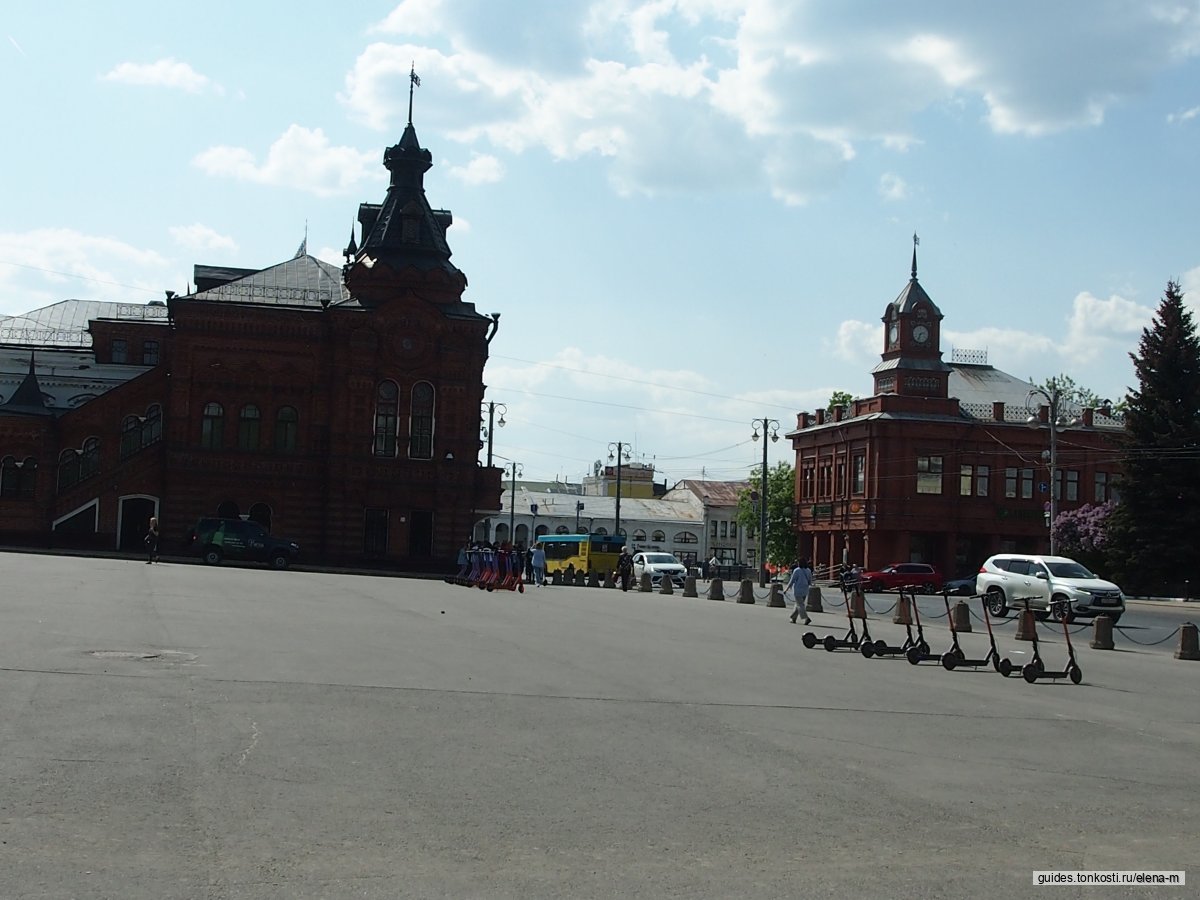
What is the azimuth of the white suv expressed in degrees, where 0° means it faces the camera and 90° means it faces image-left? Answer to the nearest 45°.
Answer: approximately 315°

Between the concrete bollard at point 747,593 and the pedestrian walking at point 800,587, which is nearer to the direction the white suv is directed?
the pedestrian walking

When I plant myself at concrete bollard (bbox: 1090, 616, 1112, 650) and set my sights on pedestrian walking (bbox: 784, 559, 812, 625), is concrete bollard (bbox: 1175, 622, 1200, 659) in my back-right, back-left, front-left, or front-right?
back-left

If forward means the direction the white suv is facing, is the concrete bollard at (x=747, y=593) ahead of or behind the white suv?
behind

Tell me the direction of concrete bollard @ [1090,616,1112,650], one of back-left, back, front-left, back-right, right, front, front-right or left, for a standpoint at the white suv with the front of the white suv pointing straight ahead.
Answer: front-right
